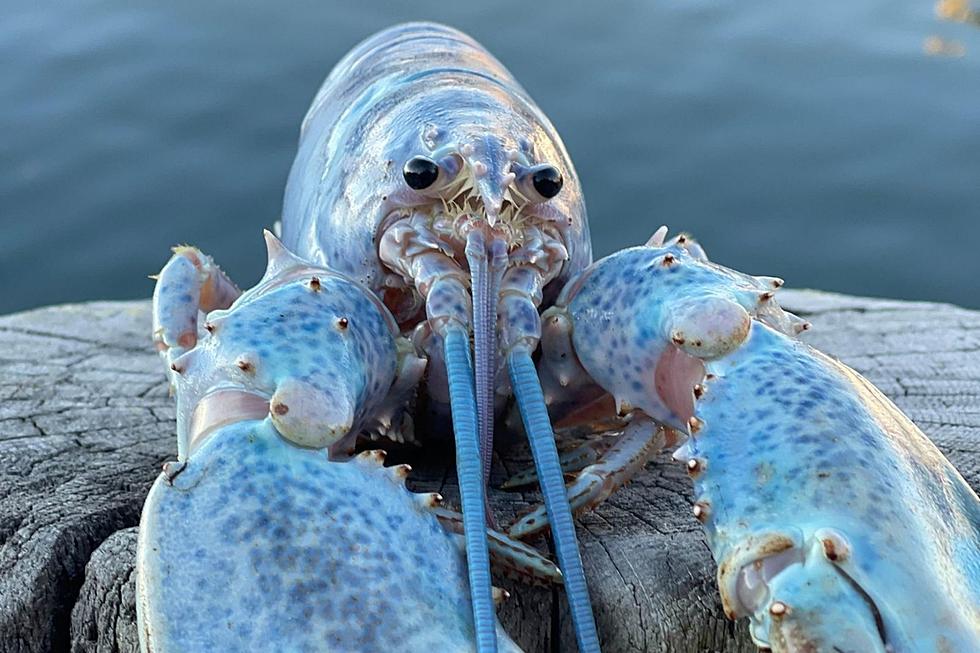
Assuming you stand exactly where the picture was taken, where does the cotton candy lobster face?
facing the viewer
